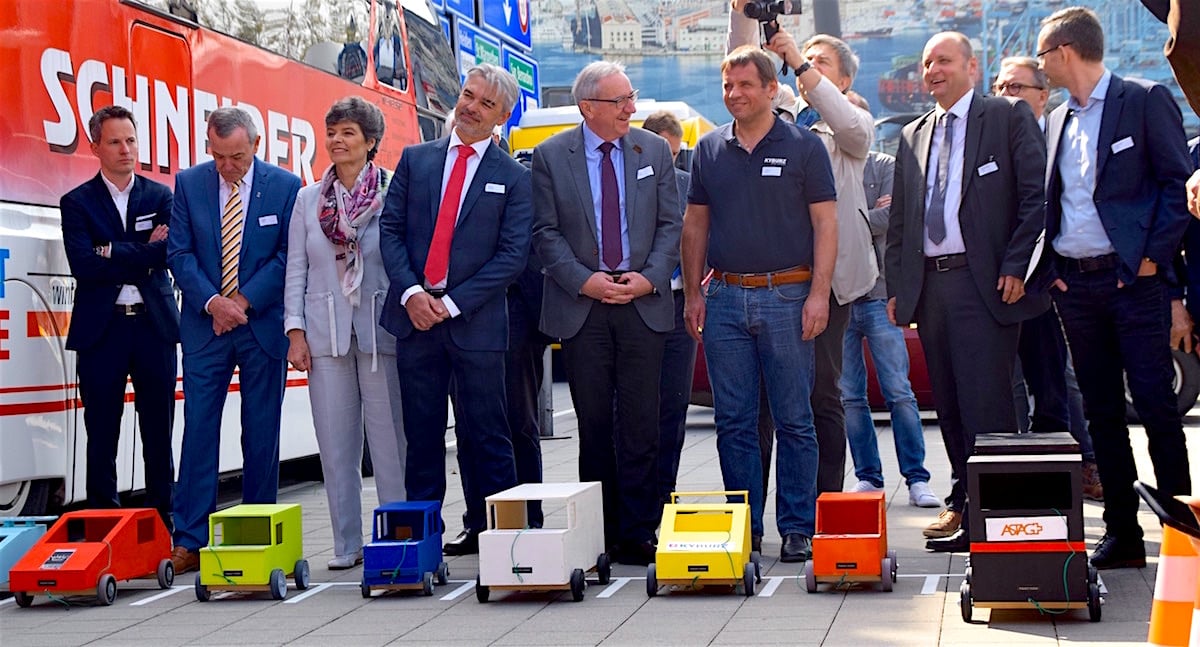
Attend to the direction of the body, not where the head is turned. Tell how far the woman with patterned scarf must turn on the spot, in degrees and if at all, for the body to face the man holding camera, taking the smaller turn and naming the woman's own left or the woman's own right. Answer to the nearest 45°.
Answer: approximately 90° to the woman's own left

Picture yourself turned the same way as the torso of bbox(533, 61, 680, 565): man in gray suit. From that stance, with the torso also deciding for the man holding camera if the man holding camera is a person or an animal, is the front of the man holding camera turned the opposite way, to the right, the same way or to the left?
to the right

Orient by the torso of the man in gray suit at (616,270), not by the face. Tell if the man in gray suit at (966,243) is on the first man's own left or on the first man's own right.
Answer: on the first man's own left

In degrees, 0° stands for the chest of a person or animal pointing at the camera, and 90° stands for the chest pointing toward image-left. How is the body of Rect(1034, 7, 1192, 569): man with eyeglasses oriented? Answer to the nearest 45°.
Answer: approximately 45°

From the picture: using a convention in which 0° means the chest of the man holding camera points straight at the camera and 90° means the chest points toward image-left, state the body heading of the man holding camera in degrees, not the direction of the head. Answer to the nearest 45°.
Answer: approximately 90°

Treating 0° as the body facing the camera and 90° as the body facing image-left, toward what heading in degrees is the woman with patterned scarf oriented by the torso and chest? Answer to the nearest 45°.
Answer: approximately 0°
